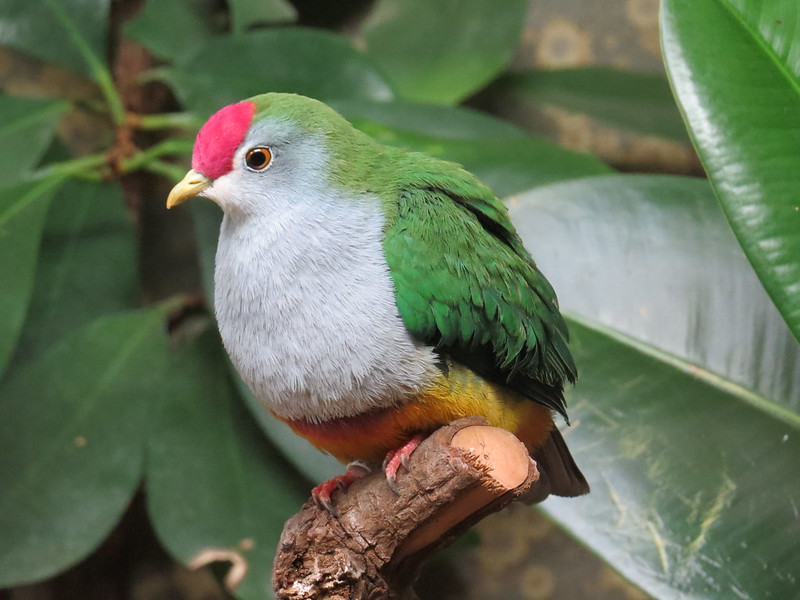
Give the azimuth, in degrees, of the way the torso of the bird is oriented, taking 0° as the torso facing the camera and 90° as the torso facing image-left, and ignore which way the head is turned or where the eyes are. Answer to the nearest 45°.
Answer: approximately 45°

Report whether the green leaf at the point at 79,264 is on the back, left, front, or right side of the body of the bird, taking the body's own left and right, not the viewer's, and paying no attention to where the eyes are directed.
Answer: right

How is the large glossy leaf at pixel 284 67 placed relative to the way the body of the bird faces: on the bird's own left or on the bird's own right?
on the bird's own right

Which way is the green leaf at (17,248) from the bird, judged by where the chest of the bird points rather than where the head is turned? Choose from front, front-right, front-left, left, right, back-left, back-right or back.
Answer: right

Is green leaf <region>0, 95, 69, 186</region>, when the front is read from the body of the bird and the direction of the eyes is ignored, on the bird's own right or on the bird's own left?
on the bird's own right

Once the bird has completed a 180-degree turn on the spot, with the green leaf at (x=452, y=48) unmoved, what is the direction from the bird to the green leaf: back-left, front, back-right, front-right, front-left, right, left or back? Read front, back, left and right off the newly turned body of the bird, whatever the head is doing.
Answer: front-left
